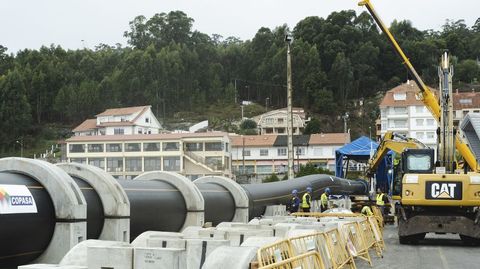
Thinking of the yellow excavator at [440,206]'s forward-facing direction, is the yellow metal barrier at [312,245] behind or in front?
behind

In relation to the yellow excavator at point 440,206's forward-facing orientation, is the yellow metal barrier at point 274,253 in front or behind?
behind

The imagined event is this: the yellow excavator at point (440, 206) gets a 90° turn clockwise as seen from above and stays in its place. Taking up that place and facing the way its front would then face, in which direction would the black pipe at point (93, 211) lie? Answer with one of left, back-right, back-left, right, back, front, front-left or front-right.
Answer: back-right

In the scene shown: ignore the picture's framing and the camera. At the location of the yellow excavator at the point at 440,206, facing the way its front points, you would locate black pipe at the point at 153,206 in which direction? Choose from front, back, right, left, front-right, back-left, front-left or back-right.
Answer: back-left

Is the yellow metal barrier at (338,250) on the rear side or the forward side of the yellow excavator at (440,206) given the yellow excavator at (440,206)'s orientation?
on the rear side

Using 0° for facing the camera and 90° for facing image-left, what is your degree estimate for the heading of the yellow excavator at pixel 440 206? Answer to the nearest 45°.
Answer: approximately 180°

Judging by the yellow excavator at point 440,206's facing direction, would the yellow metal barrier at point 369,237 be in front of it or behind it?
behind

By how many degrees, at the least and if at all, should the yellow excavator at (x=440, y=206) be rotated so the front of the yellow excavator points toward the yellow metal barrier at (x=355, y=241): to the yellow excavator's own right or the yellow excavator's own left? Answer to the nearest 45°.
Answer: approximately 135° to the yellow excavator's own left

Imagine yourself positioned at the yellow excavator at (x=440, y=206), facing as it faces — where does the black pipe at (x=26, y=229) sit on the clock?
The black pipe is roughly at 7 o'clock from the yellow excavator.

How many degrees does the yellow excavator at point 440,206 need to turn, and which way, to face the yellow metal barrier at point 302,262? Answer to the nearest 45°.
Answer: approximately 180°
